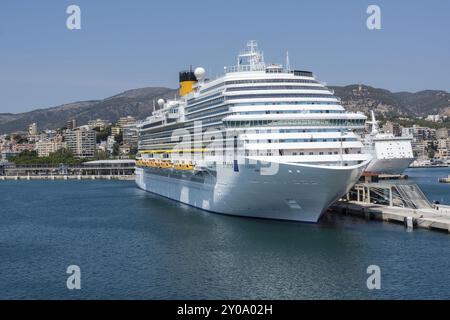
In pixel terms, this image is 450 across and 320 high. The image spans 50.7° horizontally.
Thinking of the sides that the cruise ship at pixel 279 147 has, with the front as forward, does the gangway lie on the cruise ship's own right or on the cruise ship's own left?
on the cruise ship's own left

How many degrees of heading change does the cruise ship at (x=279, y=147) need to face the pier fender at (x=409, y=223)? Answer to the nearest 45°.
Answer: approximately 45° to its left

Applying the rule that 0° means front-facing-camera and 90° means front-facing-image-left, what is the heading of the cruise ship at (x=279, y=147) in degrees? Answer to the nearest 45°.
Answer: approximately 315°

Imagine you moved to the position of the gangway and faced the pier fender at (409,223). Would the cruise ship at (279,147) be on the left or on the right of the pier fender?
right
